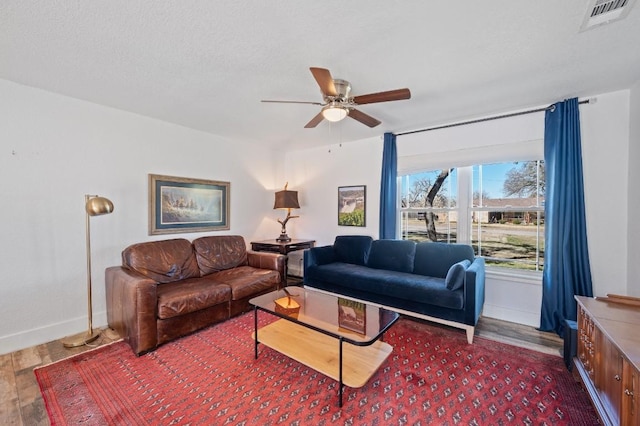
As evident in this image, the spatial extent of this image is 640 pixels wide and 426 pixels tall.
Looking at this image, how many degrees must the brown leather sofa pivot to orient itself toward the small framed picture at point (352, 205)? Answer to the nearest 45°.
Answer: approximately 45° to its left

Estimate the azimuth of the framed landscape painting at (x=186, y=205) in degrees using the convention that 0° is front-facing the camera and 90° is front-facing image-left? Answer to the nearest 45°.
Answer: approximately 315°

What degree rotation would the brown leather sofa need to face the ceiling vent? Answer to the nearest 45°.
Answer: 0° — it already faces it

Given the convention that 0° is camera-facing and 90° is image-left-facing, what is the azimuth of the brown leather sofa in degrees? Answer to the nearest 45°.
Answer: approximately 315°

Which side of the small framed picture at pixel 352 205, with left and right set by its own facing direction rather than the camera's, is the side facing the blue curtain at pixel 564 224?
left

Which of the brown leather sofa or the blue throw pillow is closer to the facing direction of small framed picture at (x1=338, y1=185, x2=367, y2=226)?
the brown leather sofa

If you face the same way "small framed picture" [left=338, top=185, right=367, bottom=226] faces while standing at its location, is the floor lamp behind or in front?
in front

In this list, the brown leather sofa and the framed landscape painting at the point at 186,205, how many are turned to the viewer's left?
0

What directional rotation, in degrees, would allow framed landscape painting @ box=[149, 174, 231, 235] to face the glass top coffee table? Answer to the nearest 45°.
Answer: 0° — it already faces it
